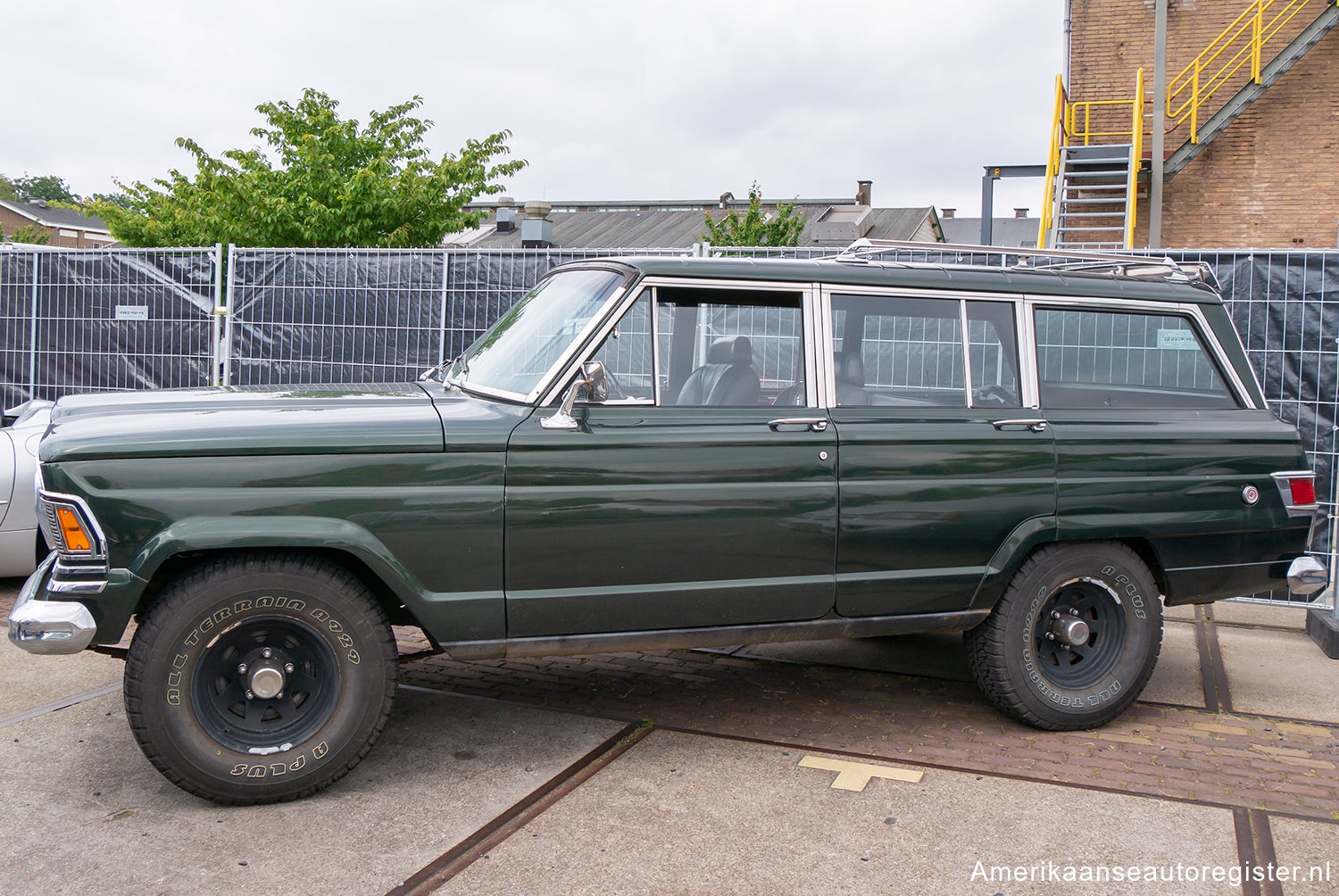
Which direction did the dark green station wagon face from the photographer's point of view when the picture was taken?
facing to the left of the viewer

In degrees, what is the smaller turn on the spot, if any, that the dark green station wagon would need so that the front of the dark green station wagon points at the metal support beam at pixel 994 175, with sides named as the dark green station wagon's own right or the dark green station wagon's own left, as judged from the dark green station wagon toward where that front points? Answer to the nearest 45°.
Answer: approximately 90° to the dark green station wagon's own right

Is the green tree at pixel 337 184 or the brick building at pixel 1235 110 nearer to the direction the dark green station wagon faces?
the green tree

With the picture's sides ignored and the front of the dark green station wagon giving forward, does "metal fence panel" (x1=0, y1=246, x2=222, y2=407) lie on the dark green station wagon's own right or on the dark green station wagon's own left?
on the dark green station wagon's own right

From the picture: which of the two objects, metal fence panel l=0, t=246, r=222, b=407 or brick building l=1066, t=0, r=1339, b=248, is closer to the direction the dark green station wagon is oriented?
the metal fence panel

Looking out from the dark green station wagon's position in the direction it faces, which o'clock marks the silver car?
The silver car is roughly at 1 o'clock from the dark green station wagon.

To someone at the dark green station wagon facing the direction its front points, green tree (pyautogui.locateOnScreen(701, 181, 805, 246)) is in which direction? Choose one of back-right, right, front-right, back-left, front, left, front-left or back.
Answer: right

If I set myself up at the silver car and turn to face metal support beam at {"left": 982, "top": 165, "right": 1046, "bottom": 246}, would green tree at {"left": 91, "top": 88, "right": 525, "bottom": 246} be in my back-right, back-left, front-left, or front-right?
front-left

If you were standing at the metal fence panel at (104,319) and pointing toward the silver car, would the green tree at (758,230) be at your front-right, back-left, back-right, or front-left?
back-left

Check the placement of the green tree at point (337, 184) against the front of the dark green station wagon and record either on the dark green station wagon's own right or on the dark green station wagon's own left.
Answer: on the dark green station wagon's own right

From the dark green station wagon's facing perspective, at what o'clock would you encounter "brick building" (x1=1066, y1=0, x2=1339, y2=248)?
The brick building is roughly at 4 o'clock from the dark green station wagon.

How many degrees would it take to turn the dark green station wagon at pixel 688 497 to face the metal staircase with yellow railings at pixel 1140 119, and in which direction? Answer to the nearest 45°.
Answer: approximately 135° to its right
